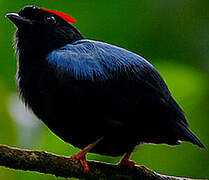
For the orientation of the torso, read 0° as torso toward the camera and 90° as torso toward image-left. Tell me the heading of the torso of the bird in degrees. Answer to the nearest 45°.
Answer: approximately 90°
